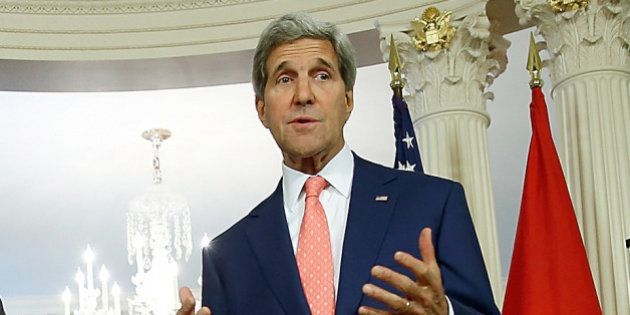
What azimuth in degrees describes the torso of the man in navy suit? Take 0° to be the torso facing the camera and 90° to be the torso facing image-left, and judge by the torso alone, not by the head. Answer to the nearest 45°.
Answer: approximately 0°

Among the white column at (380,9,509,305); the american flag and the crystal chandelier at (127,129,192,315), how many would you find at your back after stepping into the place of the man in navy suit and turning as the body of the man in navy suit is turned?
3

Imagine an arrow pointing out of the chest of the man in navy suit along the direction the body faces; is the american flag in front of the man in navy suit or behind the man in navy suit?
behind

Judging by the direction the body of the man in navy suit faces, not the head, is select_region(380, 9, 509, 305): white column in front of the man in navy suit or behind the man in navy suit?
behind

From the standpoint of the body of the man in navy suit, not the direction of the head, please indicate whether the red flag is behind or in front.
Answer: behind

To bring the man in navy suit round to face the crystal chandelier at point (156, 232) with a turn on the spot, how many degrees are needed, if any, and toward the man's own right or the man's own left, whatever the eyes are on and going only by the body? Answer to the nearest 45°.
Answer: approximately 180°
